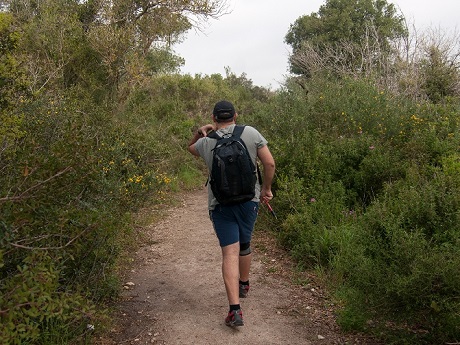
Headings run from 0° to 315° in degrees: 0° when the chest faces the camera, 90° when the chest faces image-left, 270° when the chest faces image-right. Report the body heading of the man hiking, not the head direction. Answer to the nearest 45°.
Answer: approximately 180°

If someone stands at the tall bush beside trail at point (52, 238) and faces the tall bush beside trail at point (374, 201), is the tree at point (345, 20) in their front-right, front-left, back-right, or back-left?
front-left

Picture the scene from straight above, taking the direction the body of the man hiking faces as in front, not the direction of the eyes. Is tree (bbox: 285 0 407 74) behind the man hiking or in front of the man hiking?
in front

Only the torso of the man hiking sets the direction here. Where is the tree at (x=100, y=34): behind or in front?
in front

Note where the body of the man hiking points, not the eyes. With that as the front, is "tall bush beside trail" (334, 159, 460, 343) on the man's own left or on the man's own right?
on the man's own right

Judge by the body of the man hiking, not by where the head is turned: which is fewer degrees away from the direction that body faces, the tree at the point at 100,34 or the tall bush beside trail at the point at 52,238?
the tree

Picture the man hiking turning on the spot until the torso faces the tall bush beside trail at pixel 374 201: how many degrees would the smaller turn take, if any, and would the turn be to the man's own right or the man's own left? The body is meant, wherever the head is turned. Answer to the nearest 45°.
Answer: approximately 45° to the man's own right

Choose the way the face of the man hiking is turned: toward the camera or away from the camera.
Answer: away from the camera

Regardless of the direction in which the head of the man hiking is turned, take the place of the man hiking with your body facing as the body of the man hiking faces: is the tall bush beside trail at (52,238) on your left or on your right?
on your left

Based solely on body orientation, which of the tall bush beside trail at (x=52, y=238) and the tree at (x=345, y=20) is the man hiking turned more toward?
the tree
